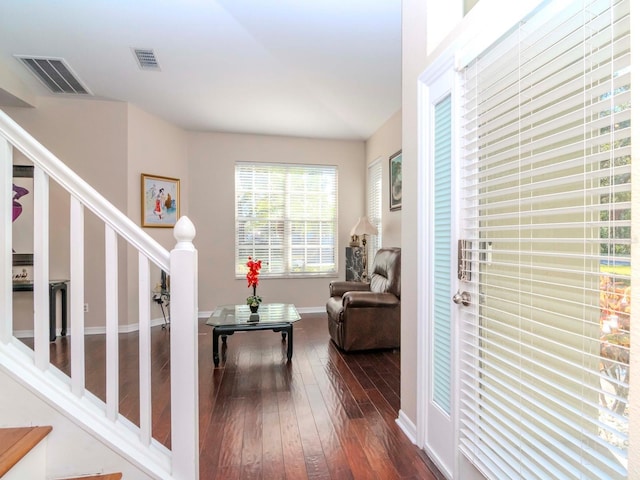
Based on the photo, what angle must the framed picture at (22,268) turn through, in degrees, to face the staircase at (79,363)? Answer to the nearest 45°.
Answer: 0° — it already faces it

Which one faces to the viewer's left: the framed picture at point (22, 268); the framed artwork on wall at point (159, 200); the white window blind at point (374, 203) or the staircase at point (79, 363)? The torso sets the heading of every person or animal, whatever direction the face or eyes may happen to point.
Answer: the white window blind

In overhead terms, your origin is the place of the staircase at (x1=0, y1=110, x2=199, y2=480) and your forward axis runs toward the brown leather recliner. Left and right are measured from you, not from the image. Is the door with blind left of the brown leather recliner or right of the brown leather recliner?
right

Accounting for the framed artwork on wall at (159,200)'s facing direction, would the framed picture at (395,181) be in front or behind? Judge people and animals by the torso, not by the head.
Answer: in front

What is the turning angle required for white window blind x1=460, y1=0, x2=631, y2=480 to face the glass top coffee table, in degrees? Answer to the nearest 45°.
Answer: approximately 45° to its right

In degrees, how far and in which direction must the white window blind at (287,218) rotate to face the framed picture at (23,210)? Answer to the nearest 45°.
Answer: approximately 90° to its right

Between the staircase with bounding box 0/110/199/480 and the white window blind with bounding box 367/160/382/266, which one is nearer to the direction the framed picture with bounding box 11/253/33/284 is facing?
the staircase

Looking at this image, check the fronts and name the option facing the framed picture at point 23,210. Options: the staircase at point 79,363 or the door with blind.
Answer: the door with blind

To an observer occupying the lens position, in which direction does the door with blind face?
facing to the left of the viewer

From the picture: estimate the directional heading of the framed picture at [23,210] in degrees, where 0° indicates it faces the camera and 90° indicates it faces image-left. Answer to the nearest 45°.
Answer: approximately 0°

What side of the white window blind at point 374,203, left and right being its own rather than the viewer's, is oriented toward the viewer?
left

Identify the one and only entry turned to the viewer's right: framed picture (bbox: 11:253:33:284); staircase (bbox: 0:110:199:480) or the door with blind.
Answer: the staircase

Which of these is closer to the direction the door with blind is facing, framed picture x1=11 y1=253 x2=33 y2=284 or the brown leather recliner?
the framed picture

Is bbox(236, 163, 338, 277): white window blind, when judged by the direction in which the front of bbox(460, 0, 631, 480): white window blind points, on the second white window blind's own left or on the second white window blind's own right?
on the second white window blind's own right

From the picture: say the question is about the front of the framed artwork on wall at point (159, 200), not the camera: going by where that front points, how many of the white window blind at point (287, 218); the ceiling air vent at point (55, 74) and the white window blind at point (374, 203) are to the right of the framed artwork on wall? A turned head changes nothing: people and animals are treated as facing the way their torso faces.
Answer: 1
